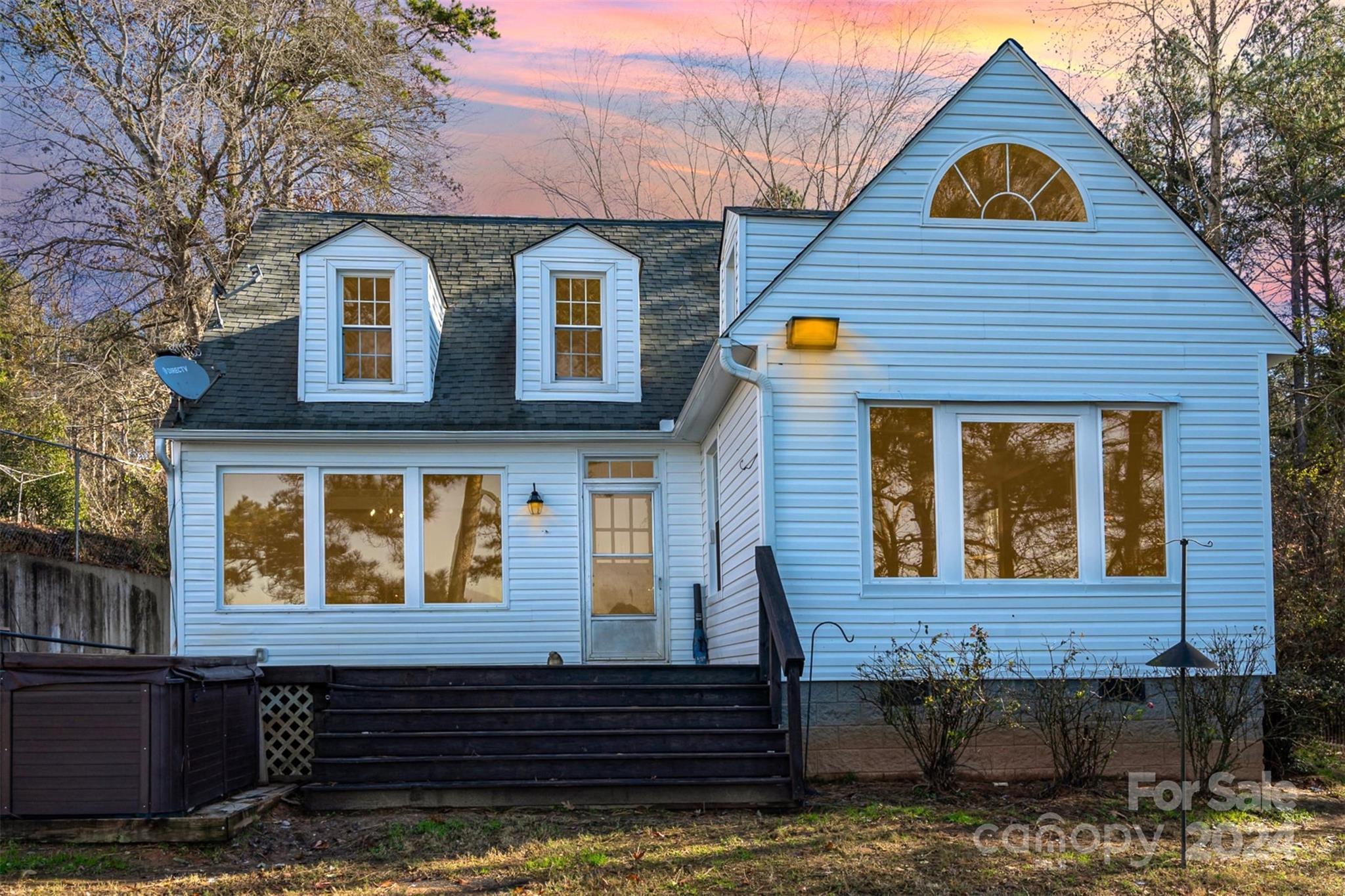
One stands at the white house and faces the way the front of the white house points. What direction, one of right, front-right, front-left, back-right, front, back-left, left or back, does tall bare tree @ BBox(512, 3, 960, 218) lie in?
back

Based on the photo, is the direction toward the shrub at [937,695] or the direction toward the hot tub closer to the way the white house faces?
the shrub

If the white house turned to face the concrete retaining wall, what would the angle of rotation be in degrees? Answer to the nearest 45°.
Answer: approximately 135° to its right

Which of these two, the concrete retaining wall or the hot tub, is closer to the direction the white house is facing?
the hot tub

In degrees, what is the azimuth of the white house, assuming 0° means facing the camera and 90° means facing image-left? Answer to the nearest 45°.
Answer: approximately 0°

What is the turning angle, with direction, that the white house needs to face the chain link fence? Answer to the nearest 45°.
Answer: approximately 135° to its right

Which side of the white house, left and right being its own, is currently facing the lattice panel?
right

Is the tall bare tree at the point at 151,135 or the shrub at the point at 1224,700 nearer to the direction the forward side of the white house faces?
the shrub

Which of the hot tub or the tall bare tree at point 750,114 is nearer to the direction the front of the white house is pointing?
the hot tub
